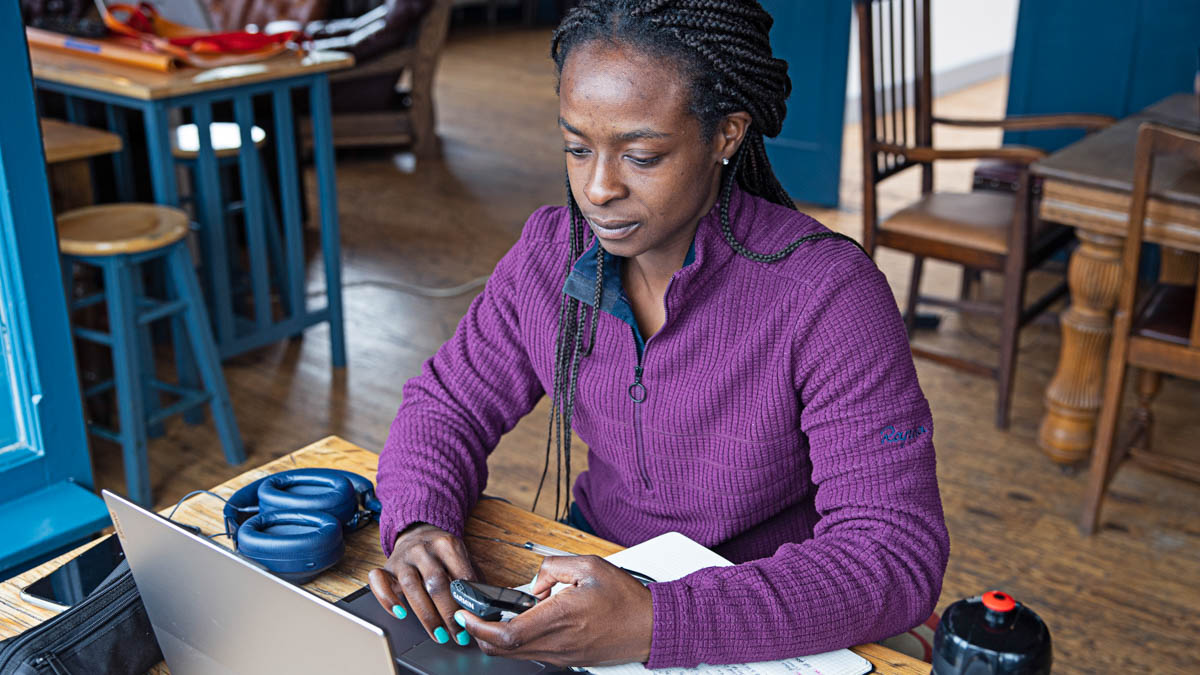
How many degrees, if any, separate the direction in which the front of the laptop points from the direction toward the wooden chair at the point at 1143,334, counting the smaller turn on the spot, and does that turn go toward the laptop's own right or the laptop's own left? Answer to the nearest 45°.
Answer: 0° — it already faces it

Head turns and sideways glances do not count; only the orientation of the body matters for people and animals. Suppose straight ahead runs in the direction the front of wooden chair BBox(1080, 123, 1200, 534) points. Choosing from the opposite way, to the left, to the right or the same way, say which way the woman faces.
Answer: the opposite way

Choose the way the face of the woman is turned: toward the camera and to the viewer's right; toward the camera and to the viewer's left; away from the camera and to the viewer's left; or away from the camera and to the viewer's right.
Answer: toward the camera and to the viewer's left

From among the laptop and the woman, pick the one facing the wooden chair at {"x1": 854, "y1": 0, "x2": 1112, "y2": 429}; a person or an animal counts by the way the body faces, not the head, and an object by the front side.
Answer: the laptop

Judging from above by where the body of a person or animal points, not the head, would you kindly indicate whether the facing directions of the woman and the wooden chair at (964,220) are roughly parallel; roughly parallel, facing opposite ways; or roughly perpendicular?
roughly perpendicular

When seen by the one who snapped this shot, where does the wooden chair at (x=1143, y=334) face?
facing away from the viewer and to the right of the viewer

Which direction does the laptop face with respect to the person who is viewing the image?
facing away from the viewer and to the right of the viewer

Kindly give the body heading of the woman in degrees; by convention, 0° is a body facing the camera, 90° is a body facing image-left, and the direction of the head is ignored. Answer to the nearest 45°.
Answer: approximately 45°

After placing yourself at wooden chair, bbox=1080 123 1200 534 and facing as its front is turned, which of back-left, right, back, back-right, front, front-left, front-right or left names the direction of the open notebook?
back-right

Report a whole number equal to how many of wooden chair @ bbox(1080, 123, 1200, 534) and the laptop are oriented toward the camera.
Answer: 0
